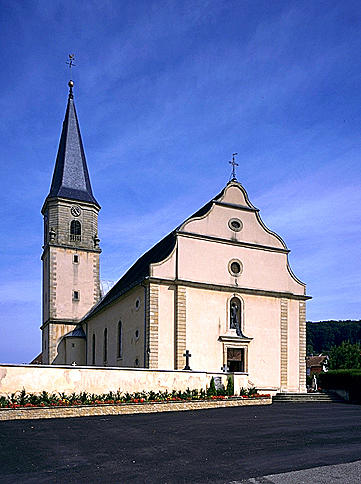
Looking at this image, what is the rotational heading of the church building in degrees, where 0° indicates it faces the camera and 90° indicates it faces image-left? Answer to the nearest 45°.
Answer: approximately 315°

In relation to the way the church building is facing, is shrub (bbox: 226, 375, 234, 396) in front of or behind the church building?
in front

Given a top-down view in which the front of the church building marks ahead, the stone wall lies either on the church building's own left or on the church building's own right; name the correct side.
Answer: on the church building's own right
